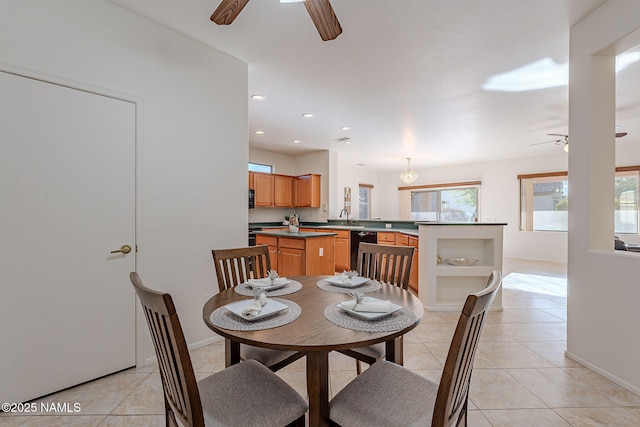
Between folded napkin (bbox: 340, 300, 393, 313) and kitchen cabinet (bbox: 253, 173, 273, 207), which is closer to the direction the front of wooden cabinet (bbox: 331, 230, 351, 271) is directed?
the folded napkin

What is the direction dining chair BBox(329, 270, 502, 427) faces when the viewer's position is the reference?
facing away from the viewer and to the left of the viewer

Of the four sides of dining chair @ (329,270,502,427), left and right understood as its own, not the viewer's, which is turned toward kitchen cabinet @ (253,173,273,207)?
front

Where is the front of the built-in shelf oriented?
toward the camera

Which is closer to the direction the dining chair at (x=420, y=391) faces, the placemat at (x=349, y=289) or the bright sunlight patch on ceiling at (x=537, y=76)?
the placemat

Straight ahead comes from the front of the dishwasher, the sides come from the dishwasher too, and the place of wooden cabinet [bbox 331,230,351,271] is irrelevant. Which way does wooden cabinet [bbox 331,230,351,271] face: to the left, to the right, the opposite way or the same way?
the same way

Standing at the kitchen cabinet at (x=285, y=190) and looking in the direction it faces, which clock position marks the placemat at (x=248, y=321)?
The placemat is roughly at 12 o'clock from the kitchen cabinet.

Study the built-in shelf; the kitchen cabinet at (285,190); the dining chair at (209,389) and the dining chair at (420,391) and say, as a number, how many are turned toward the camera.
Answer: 2

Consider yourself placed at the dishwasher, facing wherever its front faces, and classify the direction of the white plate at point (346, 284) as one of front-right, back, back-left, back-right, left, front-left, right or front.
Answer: front

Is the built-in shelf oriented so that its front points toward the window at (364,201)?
no

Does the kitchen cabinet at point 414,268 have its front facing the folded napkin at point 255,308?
no

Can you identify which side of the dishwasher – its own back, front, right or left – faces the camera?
front

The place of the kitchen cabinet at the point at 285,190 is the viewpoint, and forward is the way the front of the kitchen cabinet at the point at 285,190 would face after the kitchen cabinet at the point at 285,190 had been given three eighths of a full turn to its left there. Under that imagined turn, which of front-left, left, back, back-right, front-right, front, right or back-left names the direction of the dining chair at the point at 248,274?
back-right

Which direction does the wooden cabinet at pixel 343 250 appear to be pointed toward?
toward the camera

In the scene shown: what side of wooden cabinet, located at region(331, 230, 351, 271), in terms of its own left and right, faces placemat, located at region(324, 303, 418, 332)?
front

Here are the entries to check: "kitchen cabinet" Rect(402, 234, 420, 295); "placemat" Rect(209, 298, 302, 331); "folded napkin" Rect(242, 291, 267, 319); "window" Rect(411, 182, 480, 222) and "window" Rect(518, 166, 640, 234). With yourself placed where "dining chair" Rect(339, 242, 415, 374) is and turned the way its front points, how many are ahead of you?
2

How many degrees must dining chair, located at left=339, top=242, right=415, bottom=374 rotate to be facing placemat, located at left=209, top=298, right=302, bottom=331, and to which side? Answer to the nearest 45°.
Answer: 0° — it already faces it
